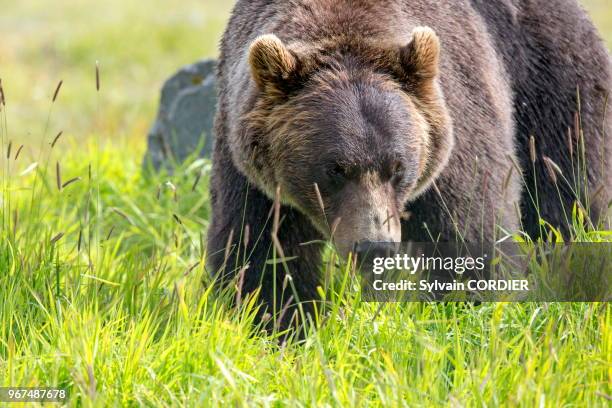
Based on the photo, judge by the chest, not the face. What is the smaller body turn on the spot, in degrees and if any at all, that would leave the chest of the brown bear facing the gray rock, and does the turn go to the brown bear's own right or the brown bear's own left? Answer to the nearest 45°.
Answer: approximately 90° to the brown bear's own right

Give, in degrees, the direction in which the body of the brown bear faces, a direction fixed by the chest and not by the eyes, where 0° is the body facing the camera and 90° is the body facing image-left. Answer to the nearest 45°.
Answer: approximately 45°
